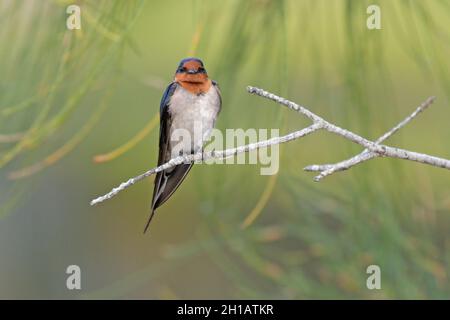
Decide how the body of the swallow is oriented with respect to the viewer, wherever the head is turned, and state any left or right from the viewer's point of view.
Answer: facing the viewer
